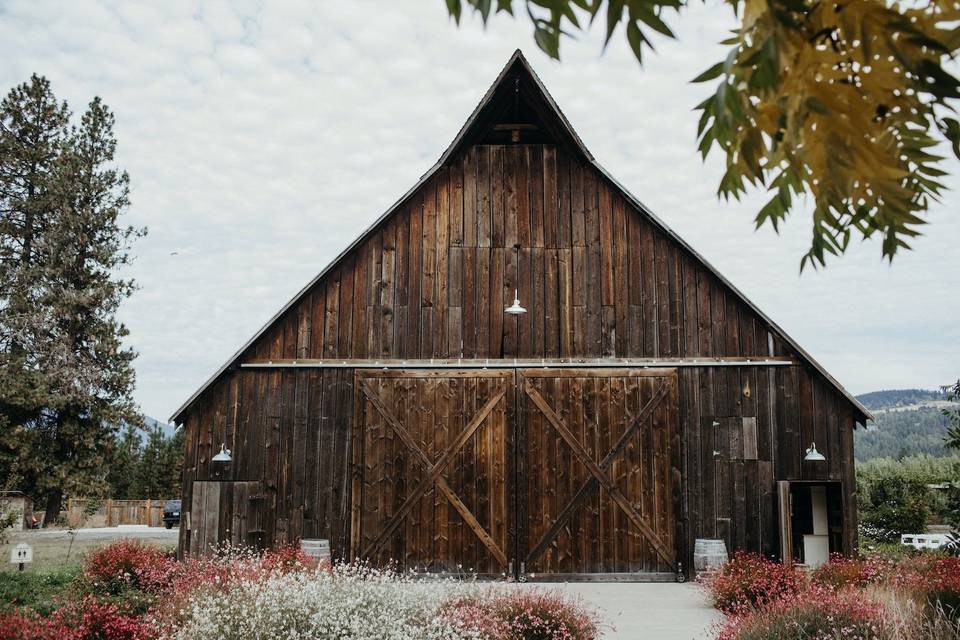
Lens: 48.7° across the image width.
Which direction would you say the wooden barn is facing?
toward the camera

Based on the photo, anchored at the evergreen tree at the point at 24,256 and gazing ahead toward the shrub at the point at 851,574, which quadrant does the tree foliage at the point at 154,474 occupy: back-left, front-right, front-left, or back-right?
back-left

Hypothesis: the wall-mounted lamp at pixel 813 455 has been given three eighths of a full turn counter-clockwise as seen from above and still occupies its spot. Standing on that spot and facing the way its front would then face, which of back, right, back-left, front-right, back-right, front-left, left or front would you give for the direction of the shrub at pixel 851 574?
back-right

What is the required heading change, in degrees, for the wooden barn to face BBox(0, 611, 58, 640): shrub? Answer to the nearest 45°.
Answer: approximately 45° to its right

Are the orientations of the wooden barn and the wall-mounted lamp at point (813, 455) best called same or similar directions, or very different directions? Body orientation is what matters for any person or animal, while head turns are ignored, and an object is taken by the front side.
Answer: same or similar directions

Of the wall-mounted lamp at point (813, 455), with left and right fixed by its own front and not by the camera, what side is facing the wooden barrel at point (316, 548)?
right

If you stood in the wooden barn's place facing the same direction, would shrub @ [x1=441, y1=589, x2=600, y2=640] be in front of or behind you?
in front

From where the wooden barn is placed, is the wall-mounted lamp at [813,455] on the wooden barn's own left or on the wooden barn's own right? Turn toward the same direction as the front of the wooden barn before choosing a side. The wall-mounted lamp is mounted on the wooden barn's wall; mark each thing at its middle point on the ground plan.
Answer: on the wooden barn's own left

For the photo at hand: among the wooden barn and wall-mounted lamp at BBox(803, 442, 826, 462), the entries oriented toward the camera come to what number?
2

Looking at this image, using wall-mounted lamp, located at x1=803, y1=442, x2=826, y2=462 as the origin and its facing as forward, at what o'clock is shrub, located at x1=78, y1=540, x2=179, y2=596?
The shrub is roughly at 2 o'clock from the wall-mounted lamp.

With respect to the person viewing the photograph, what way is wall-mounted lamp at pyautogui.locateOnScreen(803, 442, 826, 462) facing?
facing the viewer

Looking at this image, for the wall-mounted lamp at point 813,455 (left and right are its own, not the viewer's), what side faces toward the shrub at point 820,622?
front
